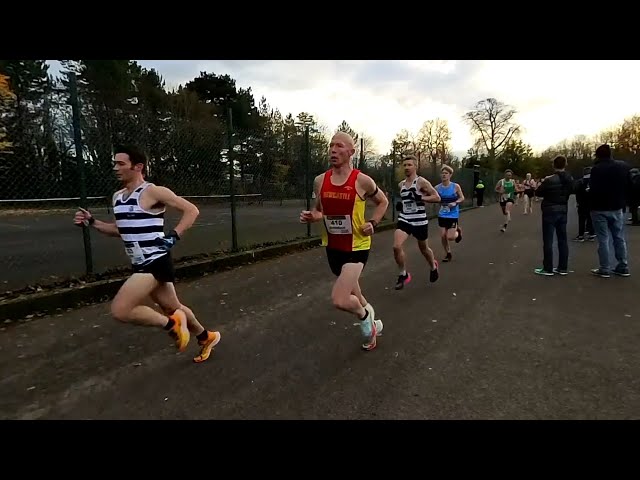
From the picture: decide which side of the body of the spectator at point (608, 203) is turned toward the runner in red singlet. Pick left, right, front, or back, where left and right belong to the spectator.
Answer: left

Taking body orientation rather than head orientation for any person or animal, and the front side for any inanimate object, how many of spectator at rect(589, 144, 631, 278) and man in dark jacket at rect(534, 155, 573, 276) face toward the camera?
0

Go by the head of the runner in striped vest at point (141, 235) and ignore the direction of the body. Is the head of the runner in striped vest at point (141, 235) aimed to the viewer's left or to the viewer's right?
to the viewer's left

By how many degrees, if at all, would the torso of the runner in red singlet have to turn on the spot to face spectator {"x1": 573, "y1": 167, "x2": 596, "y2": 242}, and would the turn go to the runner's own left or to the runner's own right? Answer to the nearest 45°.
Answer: approximately 180°

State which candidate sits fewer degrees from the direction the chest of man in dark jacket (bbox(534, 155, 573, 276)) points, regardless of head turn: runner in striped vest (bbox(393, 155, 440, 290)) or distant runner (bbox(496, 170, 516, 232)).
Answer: the distant runner

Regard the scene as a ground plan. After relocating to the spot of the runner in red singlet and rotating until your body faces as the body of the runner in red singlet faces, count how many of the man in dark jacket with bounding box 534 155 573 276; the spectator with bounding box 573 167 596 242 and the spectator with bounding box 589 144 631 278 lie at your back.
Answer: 3

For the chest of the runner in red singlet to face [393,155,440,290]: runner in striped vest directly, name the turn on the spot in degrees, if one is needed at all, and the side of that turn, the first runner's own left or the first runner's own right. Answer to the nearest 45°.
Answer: approximately 135° to the first runner's own right

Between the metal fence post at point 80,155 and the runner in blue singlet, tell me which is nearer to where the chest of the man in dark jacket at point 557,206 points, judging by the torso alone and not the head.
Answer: the runner in blue singlet

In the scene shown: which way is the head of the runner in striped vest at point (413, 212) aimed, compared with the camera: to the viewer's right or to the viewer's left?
to the viewer's left

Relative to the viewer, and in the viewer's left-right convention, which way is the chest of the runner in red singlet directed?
facing the viewer and to the left of the viewer

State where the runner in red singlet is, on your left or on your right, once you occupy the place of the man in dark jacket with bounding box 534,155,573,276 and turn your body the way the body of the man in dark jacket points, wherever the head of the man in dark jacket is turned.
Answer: on your left

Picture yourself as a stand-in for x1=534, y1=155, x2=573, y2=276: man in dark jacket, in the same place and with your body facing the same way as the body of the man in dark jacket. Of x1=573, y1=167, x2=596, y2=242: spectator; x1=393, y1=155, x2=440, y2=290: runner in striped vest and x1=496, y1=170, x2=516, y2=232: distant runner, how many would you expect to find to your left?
1

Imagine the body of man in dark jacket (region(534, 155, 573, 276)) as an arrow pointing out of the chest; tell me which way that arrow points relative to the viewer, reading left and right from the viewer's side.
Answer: facing away from the viewer and to the left of the viewer

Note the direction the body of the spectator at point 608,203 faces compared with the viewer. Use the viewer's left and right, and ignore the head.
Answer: facing away from the viewer and to the left of the viewer

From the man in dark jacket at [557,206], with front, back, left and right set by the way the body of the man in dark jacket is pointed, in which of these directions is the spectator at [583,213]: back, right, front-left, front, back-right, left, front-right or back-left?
front-right

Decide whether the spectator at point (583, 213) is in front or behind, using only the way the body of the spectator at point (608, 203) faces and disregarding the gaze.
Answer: in front

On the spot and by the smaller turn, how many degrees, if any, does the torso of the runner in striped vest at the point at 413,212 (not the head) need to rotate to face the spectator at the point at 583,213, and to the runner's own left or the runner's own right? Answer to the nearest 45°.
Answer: approximately 180°
